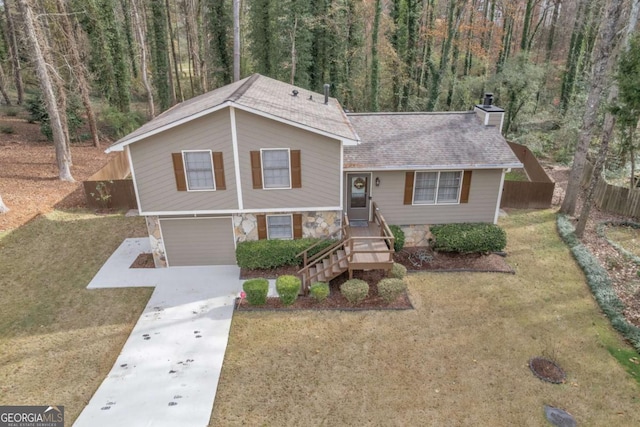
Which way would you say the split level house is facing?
toward the camera

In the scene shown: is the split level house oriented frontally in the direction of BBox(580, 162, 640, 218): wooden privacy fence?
no

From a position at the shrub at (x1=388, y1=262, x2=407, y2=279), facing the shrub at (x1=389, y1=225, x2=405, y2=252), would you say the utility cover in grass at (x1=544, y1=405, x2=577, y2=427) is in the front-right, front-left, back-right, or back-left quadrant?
back-right

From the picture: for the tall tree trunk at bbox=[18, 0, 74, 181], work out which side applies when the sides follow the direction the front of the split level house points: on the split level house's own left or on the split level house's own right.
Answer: on the split level house's own right

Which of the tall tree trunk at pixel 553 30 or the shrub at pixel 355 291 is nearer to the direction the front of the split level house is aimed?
the shrub

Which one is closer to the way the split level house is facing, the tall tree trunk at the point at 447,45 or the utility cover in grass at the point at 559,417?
the utility cover in grass

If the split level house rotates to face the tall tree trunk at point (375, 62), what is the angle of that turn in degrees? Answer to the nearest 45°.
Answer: approximately 180°

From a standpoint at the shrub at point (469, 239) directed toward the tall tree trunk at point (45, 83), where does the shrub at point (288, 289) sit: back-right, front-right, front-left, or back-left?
front-left

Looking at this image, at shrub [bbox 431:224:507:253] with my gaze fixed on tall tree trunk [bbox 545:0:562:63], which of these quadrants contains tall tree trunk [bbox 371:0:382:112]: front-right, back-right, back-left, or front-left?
front-left

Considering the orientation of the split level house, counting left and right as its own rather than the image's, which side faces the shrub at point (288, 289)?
front

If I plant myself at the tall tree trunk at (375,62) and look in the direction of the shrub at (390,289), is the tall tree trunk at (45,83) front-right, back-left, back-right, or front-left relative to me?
front-right

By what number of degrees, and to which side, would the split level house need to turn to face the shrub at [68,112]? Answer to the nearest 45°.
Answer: approximately 135° to its right

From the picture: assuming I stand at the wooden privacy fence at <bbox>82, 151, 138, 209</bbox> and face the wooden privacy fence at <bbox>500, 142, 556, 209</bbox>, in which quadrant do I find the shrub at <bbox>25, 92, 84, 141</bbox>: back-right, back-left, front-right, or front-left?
back-left

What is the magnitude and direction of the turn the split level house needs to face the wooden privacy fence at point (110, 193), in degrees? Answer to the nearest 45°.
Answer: approximately 135° to its right

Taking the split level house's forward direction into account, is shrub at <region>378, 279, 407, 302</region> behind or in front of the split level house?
in front
